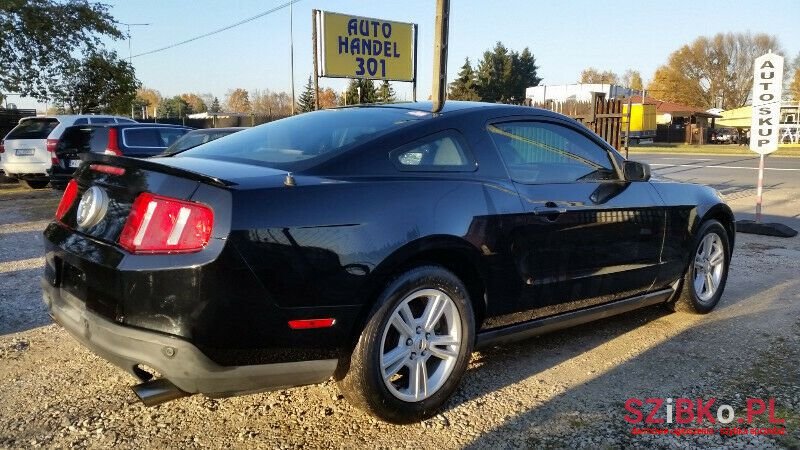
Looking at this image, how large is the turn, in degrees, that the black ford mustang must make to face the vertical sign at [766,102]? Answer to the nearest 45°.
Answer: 0° — it already faces it

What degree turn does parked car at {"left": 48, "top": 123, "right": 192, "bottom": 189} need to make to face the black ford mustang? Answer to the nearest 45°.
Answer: approximately 135° to its right

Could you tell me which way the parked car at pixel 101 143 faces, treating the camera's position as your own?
facing away from the viewer and to the right of the viewer

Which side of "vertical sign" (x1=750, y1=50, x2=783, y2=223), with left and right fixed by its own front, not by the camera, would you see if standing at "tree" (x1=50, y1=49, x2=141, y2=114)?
right

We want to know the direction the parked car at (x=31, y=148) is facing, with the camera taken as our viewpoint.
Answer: facing away from the viewer and to the right of the viewer

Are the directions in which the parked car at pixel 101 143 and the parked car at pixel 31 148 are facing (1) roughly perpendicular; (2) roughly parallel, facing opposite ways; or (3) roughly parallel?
roughly parallel

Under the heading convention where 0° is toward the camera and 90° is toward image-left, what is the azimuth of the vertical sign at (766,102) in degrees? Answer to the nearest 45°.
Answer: approximately 0°

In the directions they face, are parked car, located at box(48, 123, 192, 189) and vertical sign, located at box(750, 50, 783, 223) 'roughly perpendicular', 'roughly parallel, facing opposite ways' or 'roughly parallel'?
roughly parallel, facing opposite ways

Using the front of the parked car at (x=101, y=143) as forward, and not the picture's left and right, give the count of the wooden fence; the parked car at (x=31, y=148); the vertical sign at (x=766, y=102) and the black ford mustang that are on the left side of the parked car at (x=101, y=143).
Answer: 1

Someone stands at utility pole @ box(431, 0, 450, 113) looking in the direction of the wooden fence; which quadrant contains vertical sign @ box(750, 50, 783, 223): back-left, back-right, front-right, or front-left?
front-right

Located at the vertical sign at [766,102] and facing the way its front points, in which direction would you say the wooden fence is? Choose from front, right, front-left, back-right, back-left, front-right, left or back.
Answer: back-right

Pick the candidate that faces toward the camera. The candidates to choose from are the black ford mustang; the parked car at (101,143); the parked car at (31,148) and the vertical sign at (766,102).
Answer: the vertical sign

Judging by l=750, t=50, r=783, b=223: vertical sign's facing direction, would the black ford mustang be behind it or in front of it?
in front

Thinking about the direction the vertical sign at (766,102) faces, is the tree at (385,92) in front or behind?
behind
